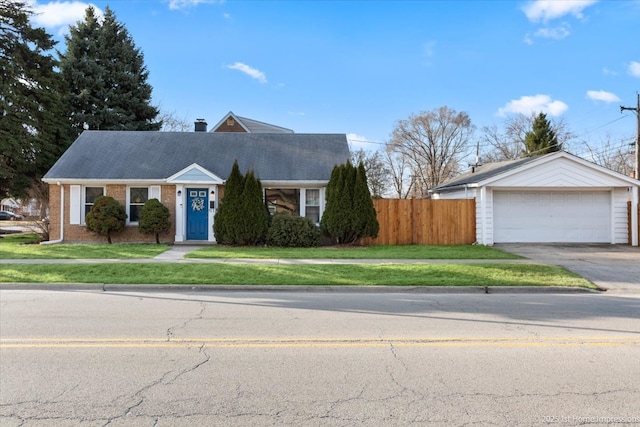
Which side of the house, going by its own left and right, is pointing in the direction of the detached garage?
left

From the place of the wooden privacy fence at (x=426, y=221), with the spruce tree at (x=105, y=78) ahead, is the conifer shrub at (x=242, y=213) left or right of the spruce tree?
left

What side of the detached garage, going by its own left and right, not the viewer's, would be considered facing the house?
right

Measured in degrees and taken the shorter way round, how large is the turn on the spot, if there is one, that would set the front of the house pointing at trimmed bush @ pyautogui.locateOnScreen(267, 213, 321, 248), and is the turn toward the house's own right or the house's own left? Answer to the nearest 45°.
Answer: approximately 45° to the house's own left

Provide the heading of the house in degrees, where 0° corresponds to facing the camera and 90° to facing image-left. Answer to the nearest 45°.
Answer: approximately 0°

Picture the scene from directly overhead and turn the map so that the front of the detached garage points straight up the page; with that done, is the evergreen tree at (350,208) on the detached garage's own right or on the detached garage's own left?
on the detached garage's own right

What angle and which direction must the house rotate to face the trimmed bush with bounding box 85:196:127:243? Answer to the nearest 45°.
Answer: approximately 90° to its right

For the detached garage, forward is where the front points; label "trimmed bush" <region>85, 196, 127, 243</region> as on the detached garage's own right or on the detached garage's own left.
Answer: on the detached garage's own right

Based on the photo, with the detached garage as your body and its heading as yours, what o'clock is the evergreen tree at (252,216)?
The evergreen tree is roughly at 2 o'clock from the detached garage.

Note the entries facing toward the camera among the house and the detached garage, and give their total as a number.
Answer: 2

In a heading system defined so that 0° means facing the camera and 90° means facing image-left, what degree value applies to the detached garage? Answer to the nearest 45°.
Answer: approximately 0°

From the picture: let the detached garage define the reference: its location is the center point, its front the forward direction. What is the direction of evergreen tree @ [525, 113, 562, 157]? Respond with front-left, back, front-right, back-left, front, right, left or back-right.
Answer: back

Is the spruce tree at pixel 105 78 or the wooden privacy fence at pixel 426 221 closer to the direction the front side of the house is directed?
the wooden privacy fence

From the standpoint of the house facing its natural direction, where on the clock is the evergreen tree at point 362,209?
The evergreen tree is roughly at 10 o'clock from the house.
